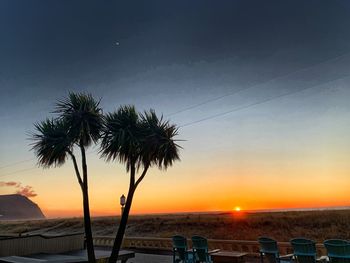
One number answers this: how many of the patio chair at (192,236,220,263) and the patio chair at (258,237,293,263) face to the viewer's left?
0

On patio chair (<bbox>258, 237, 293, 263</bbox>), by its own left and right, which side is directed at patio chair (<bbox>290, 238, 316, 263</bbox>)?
right

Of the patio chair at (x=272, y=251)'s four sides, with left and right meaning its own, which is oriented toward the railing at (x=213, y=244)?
left

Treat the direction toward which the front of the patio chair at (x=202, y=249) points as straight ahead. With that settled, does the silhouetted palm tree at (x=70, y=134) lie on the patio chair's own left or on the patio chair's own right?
on the patio chair's own left

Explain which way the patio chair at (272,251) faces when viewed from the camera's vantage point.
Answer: facing away from the viewer and to the right of the viewer

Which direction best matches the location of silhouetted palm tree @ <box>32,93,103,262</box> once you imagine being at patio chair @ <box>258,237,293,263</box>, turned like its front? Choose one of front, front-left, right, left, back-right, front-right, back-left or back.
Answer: back-left

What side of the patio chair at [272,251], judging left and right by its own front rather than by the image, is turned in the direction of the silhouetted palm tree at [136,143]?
left

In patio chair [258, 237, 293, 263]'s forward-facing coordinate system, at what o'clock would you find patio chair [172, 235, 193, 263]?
patio chair [172, 235, 193, 263] is roughly at 8 o'clock from patio chair [258, 237, 293, 263].

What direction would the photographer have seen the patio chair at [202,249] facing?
facing away from the viewer and to the right of the viewer

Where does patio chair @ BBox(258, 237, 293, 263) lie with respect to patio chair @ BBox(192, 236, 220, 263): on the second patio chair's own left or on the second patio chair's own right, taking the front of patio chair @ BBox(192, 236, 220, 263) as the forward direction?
on the second patio chair's own right

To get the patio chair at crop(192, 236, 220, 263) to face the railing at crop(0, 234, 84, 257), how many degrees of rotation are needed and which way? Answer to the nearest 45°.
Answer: approximately 90° to its left

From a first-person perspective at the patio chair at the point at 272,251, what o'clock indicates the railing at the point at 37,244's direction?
The railing is roughly at 8 o'clock from the patio chair.
